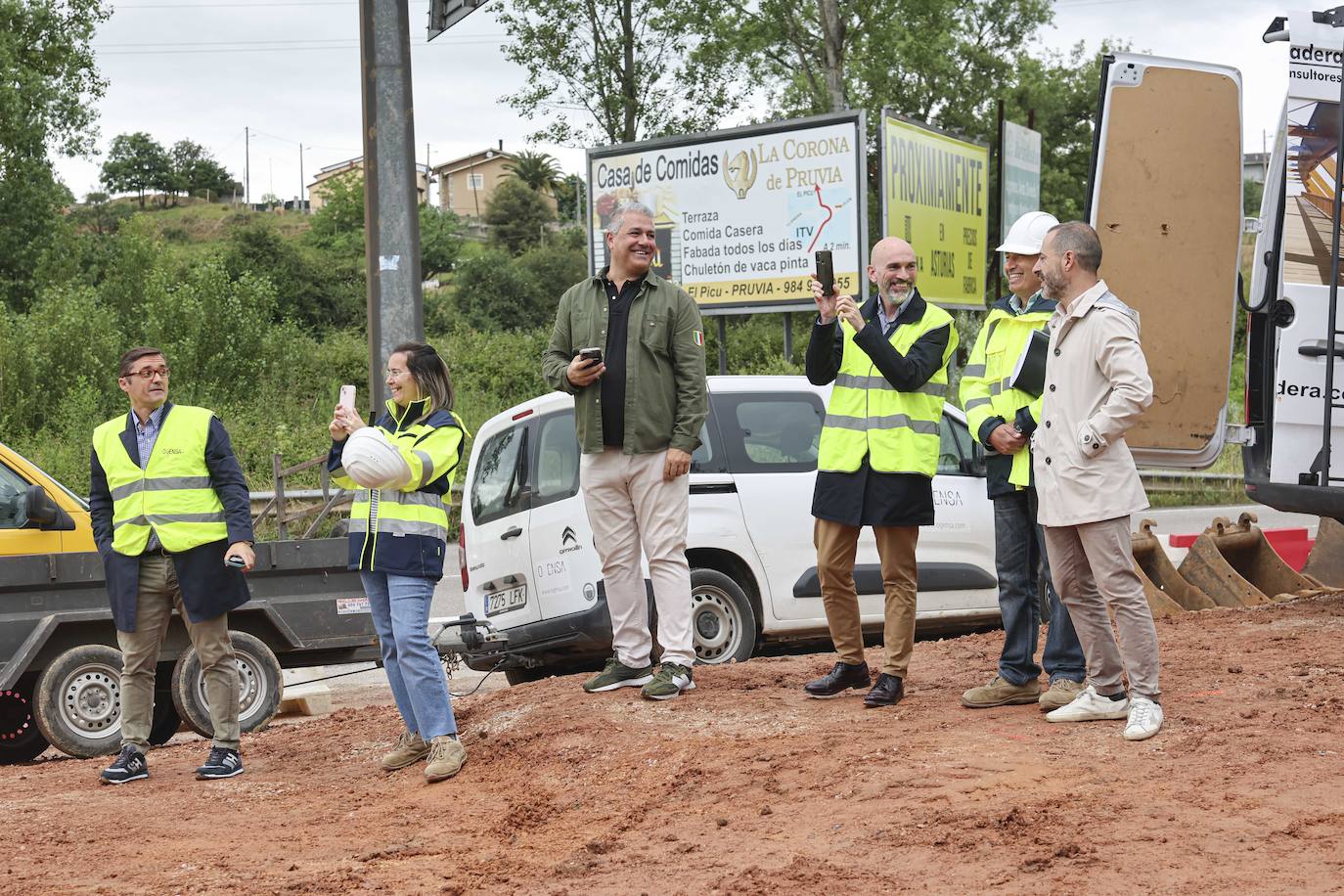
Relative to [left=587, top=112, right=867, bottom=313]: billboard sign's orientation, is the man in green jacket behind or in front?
in front

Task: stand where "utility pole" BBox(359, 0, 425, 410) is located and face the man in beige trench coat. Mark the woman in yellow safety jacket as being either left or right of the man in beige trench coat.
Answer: right

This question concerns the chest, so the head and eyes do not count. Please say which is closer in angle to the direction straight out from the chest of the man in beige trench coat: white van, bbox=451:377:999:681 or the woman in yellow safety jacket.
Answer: the woman in yellow safety jacket

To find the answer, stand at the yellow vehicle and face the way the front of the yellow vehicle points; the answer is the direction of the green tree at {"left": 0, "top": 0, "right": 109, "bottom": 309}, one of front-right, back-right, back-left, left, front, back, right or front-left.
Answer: left

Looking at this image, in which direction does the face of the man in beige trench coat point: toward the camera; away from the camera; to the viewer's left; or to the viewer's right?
to the viewer's left

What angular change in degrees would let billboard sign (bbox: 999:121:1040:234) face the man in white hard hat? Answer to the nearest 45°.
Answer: approximately 45° to its right

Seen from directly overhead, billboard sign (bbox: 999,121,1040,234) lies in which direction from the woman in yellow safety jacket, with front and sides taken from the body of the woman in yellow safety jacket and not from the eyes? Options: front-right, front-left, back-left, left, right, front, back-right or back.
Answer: back

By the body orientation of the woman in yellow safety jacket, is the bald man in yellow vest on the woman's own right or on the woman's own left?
on the woman's own left

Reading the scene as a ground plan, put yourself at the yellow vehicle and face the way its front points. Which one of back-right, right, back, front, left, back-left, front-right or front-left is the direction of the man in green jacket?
front-right

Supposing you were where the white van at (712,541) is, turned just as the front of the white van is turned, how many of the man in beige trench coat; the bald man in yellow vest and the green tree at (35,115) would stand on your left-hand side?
1

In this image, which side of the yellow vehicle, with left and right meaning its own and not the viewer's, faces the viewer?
right

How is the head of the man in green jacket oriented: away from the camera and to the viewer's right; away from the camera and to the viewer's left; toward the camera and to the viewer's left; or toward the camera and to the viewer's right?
toward the camera and to the viewer's right

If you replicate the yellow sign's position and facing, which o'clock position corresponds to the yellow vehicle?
The yellow vehicle is roughly at 2 o'clock from the yellow sign.
